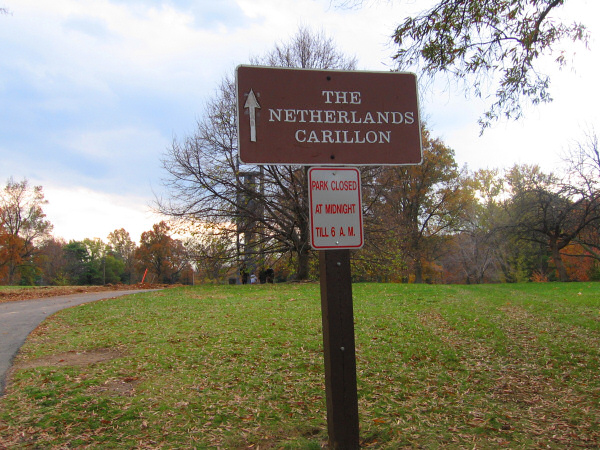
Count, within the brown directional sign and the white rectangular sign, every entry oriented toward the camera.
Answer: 2

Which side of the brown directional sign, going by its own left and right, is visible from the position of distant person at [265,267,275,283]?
back

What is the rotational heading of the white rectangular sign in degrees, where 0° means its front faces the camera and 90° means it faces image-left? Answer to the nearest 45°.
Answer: approximately 0°

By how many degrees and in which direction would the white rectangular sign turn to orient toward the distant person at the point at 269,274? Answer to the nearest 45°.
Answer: approximately 180°

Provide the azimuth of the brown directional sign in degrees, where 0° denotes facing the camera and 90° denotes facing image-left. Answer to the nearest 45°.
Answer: approximately 0°
